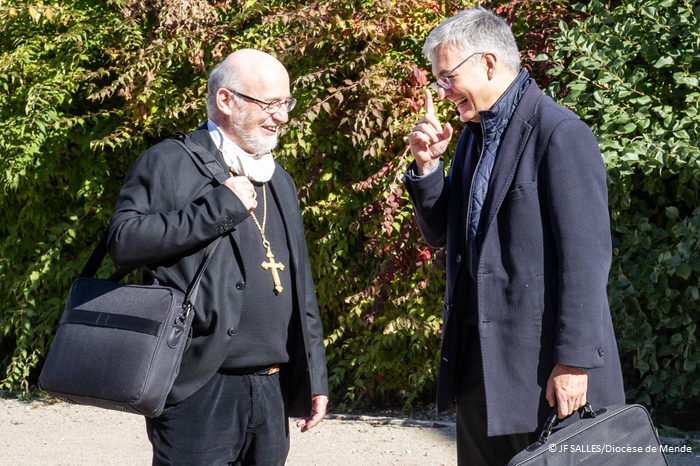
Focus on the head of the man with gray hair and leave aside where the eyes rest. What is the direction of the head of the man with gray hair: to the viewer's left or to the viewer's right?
to the viewer's left

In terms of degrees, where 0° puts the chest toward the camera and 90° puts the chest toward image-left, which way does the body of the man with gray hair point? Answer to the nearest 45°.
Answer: approximately 45°

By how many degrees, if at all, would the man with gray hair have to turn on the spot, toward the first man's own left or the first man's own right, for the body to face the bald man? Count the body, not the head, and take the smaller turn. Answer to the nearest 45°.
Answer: approximately 45° to the first man's own right

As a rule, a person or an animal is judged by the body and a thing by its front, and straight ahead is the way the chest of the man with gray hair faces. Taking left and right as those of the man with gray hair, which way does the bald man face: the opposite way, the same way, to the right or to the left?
to the left

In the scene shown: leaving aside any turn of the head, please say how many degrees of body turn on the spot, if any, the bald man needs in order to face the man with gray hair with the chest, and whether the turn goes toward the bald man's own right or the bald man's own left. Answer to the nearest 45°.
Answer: approximately 45° to the bald man's own left

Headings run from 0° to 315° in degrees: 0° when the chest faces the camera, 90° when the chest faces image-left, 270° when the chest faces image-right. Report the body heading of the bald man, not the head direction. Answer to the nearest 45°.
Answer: approximately 315°
